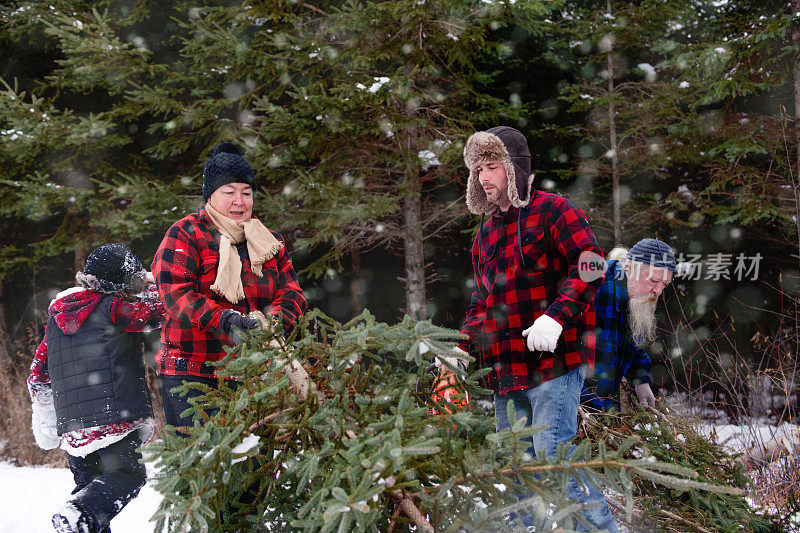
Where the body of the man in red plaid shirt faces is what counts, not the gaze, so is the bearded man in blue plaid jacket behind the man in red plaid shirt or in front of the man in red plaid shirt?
behind

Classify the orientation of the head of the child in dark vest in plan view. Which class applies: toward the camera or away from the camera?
away from the camera

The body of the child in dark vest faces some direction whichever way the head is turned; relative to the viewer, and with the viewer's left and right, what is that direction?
facing away from the viewer and to the right of the viewer

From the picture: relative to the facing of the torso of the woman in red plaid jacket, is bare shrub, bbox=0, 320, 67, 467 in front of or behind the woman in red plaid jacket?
behind

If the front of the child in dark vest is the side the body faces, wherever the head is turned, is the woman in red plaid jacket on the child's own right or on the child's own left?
on the child's own right
